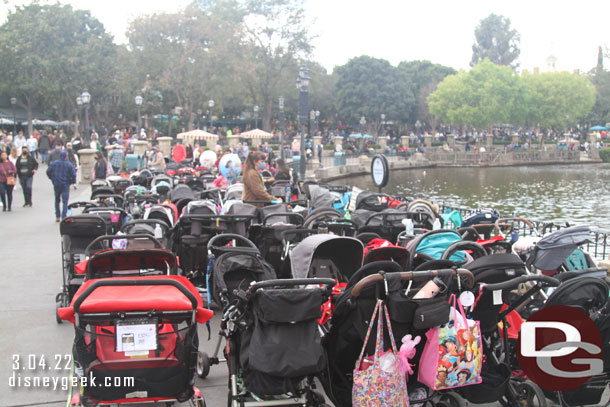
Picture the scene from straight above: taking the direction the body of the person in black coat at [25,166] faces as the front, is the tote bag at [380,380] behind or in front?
in front

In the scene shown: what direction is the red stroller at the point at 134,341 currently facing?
away from the camera

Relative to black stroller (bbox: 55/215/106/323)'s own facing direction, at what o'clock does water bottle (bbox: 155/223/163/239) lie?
The water bottle is roughly at 3 o'clock from the black stroller.

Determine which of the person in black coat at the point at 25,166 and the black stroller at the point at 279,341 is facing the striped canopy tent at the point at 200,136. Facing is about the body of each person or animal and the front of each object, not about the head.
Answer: the black stroller

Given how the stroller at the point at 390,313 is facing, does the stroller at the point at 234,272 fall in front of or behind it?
in front

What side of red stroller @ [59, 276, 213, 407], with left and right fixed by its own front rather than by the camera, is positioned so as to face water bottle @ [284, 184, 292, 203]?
front

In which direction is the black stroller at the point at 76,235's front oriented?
away from the camera

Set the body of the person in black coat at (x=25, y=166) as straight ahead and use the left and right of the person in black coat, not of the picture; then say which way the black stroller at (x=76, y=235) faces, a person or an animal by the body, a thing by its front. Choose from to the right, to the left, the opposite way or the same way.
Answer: the opposite way

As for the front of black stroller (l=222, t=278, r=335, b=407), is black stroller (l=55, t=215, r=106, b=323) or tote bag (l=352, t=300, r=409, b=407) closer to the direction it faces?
the black stroller

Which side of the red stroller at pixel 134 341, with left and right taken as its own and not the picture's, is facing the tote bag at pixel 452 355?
right

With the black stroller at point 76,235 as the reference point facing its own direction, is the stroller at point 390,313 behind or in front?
behind

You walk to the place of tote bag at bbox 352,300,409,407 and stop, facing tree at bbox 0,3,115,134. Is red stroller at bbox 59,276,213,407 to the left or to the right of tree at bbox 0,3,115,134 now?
left

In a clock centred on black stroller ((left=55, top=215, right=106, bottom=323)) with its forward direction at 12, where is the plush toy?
The plush toy is roughly at 5 o'clock from the black stroller.

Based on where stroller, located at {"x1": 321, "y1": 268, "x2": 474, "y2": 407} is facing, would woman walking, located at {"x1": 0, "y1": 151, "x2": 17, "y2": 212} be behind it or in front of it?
in front

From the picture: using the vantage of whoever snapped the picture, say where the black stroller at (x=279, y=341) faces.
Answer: facing away from the viewer
